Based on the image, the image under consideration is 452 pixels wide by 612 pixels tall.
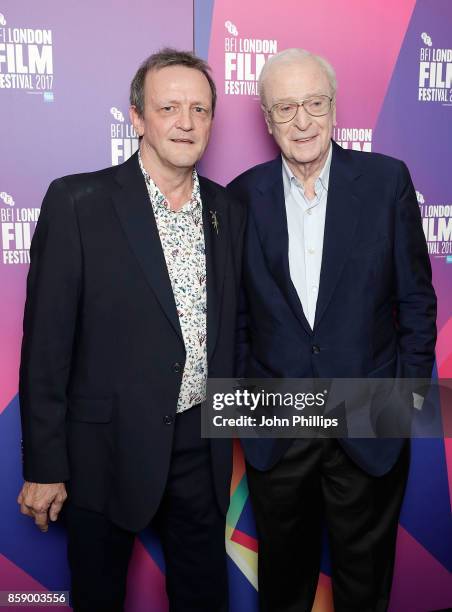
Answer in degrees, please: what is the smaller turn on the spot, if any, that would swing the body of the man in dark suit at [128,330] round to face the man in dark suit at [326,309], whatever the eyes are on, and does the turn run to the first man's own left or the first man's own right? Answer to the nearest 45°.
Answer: approximately 45° to the first man's own left

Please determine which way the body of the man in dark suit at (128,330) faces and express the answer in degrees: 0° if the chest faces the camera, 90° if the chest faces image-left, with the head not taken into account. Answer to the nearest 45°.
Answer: approximately 315°
